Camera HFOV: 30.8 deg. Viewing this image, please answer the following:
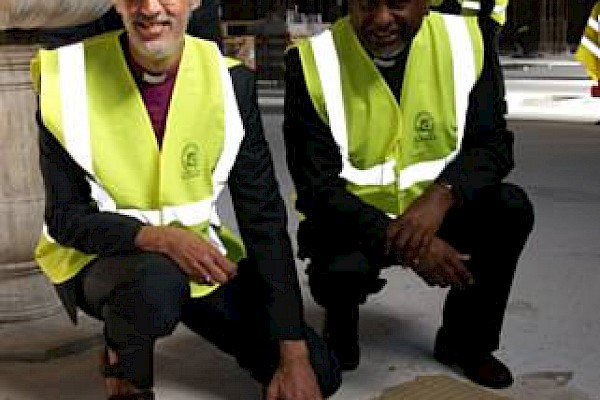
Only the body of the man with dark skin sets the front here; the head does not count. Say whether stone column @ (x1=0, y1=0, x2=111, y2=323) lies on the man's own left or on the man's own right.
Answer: on the man's own right

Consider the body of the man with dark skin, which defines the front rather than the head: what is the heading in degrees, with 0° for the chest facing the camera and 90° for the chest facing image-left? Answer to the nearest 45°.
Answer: approximately 0°
